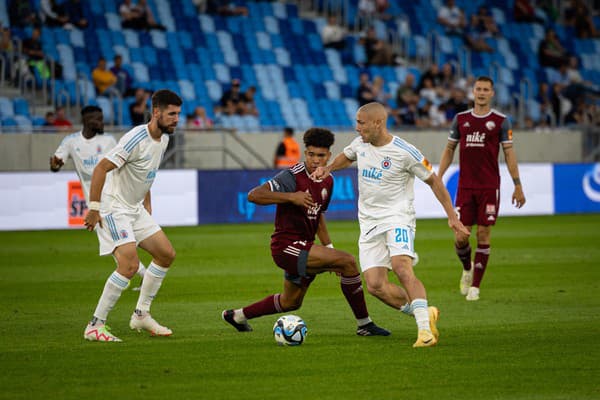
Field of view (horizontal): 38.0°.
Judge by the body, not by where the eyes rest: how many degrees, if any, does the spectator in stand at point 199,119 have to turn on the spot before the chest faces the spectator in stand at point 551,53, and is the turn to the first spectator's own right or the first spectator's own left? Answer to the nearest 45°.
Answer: approximately 135° to the first spectator's own left

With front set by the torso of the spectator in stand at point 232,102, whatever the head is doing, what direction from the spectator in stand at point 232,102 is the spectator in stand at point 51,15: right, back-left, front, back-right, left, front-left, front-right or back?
right

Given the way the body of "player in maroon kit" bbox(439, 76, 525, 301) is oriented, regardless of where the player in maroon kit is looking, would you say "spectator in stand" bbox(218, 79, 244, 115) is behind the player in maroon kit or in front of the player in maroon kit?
behind

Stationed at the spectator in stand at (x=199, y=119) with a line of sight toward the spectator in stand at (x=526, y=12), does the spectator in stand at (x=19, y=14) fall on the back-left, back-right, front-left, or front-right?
back-left

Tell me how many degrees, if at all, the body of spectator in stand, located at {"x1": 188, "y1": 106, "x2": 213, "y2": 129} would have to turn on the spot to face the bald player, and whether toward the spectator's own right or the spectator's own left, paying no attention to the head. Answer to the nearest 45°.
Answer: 0° — they already face them

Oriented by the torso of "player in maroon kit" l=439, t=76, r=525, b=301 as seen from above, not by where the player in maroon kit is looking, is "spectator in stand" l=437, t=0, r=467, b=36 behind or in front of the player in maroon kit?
behind

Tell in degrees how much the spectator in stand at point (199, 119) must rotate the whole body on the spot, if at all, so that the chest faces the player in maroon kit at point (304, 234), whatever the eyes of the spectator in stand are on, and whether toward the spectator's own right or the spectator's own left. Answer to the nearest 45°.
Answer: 0° — they already face them

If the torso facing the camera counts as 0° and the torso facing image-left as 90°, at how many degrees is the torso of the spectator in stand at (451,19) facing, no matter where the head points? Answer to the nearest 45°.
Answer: approximately 0°

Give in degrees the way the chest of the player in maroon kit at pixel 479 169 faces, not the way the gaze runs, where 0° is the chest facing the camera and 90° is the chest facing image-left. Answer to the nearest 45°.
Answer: approximately 0°
